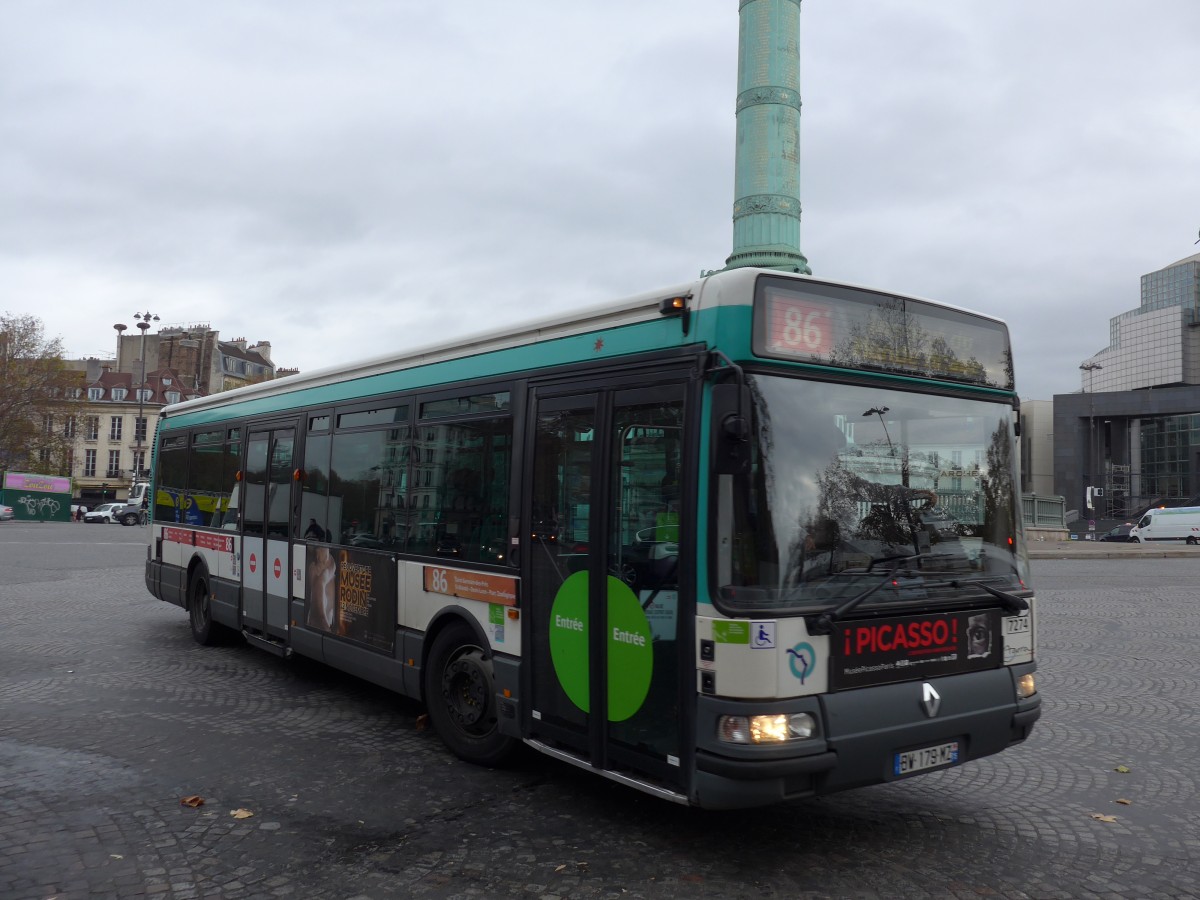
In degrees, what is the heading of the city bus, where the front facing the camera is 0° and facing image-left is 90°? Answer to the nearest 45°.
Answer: approximately 315°
